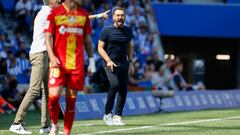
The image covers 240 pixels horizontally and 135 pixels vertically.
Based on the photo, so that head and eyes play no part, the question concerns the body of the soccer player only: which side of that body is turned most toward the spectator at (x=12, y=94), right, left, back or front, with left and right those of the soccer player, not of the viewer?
back

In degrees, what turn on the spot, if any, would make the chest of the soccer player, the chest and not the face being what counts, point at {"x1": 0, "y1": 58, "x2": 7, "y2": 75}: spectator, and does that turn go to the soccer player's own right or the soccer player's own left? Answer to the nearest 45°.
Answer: approximately 180°

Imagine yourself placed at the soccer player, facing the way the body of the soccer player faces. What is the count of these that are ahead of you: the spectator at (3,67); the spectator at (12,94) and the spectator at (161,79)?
0

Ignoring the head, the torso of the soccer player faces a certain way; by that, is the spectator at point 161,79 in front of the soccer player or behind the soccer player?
behind

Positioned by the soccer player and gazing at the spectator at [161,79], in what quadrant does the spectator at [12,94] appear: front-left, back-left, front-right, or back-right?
front-left

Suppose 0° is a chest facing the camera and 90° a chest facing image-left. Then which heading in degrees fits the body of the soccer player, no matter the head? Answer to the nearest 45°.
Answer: approximately 0°

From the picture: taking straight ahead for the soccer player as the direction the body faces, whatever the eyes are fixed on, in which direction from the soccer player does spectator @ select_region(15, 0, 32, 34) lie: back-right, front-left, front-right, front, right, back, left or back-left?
back
